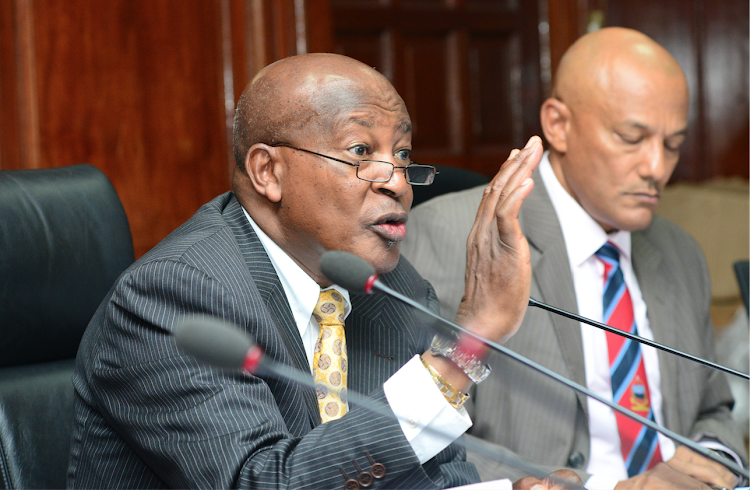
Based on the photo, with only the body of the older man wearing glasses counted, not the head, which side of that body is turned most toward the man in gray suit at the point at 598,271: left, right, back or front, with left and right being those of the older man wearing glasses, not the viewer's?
left

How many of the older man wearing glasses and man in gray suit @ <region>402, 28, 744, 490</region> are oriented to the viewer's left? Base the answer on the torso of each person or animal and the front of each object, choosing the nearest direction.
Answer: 0

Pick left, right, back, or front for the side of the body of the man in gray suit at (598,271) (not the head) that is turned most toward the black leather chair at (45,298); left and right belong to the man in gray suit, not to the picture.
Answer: right

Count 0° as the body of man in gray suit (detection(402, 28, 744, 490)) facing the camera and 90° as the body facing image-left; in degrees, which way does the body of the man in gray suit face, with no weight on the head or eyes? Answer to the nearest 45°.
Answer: approximately 315°

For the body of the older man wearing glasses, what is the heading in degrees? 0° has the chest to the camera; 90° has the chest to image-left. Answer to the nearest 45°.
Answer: approximately 315°

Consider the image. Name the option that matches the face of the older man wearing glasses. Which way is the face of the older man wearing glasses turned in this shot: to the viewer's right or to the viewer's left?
to the viewer's right
